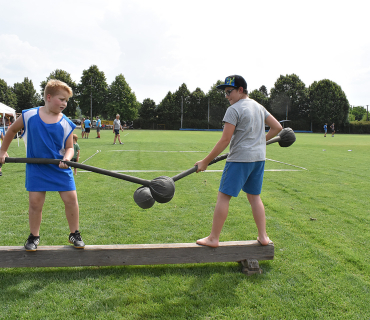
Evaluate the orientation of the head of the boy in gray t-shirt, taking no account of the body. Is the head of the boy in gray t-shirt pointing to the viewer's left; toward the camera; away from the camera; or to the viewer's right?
to the viewer's left

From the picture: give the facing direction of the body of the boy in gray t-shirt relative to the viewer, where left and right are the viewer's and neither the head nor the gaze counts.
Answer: facing away from the viewer and to the left of the viewer
